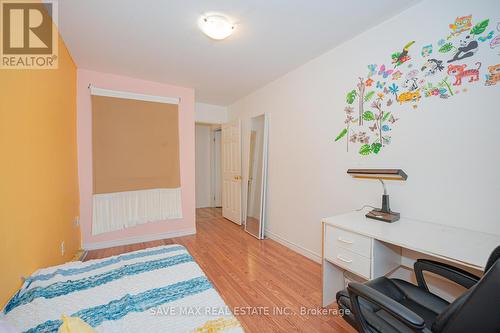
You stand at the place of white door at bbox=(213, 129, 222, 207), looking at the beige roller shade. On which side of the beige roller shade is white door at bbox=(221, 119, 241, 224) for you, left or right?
left

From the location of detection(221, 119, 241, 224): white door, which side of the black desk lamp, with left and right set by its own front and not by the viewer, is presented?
right

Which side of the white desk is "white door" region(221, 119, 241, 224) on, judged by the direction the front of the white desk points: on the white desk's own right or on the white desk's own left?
on the white desk's own right

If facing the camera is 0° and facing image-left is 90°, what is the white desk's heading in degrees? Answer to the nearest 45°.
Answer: approximately 45°

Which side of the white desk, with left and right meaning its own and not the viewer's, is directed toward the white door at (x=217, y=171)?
right
